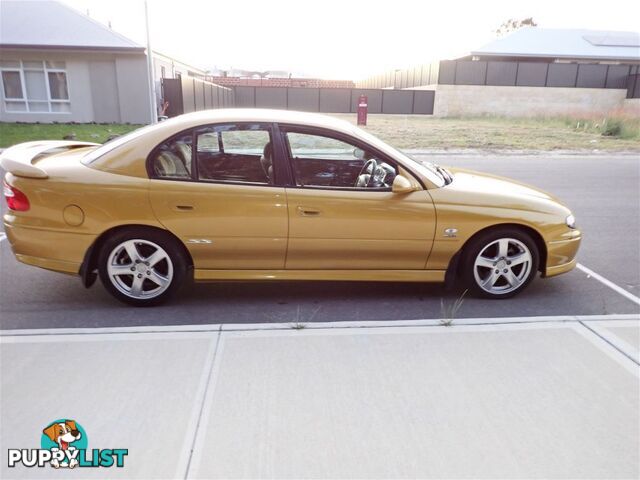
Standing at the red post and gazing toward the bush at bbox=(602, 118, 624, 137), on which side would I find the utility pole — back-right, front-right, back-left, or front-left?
back-right

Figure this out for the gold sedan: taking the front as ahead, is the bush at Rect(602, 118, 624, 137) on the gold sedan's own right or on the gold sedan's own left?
on the gold sedan's own left

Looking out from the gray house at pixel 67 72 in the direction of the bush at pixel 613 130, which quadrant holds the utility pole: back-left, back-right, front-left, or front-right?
front-right

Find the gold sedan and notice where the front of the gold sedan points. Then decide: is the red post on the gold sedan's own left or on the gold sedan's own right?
on the gold sedan's own left

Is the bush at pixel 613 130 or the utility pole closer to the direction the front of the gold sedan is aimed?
the bush

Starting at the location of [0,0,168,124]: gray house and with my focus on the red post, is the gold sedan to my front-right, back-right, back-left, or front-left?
front-right

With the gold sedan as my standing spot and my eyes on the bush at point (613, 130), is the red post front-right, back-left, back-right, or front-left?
front-left

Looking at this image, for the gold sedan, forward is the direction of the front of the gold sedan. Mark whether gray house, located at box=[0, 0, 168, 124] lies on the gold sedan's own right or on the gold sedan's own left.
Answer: on the gold sedan's own left

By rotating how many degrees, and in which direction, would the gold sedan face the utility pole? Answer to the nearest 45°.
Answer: approximately 90° to its left

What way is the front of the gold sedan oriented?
to the viewer's right

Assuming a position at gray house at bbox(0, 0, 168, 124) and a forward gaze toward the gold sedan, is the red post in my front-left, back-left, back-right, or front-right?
front-left
